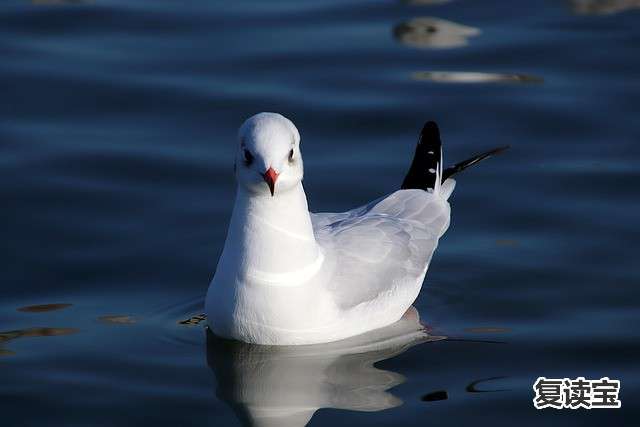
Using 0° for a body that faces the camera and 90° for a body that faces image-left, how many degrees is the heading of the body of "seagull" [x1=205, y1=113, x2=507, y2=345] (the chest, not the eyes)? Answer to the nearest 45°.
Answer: approximately 45°
